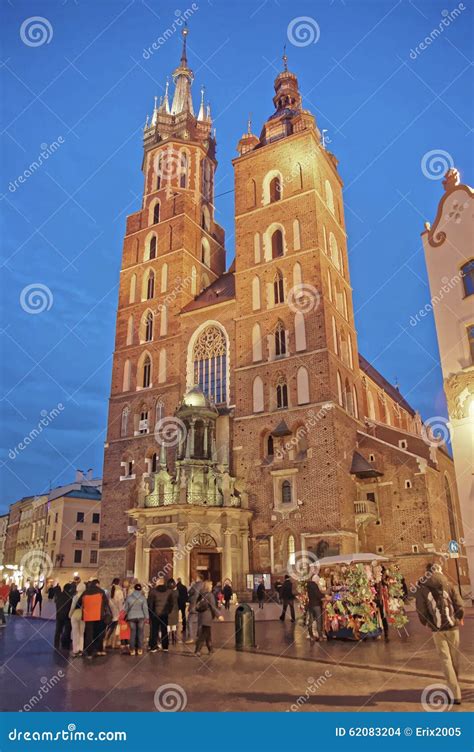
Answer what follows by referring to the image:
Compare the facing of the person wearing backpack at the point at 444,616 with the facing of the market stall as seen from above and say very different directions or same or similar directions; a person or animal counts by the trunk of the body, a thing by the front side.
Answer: very different directions

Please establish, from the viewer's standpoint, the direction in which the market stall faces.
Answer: facing the viewer

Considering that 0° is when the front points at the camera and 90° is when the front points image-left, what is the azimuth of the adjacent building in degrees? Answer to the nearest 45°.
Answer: approximately 45°

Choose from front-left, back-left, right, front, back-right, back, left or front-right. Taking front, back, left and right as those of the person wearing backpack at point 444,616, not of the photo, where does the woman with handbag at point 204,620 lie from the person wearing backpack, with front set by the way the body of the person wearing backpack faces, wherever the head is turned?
front-left

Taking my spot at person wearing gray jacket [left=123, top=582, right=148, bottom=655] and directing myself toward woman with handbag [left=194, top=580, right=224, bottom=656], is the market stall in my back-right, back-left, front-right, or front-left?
front-left

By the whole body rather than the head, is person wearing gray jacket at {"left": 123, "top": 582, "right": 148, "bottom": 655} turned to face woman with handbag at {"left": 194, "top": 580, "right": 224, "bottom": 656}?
no

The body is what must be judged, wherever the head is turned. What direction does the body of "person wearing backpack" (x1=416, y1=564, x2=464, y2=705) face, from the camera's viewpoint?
away from the camera

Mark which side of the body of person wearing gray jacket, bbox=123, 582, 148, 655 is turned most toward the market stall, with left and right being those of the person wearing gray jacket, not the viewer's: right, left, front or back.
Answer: right

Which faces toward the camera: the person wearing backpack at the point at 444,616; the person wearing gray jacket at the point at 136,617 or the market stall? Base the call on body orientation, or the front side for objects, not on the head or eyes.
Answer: the market stall

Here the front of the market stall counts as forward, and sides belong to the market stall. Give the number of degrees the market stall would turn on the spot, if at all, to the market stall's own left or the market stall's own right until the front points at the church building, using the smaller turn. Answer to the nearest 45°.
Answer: approximately 180°

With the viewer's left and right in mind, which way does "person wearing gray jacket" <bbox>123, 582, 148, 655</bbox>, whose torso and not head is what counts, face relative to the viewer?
facing away from the viewer

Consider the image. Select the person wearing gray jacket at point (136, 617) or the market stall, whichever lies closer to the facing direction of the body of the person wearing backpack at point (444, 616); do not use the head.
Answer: the market stall

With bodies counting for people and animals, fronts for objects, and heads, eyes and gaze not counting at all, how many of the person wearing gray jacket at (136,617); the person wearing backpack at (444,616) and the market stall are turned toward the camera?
1

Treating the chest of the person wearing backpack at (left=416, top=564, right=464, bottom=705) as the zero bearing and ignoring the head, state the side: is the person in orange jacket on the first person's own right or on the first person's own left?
on the first person's own left

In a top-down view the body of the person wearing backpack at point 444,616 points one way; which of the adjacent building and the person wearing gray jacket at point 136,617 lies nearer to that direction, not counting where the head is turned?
the adjacent building

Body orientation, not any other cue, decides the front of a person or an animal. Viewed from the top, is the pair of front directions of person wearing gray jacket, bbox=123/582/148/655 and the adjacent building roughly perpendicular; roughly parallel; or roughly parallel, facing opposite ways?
roughly perpendicular
